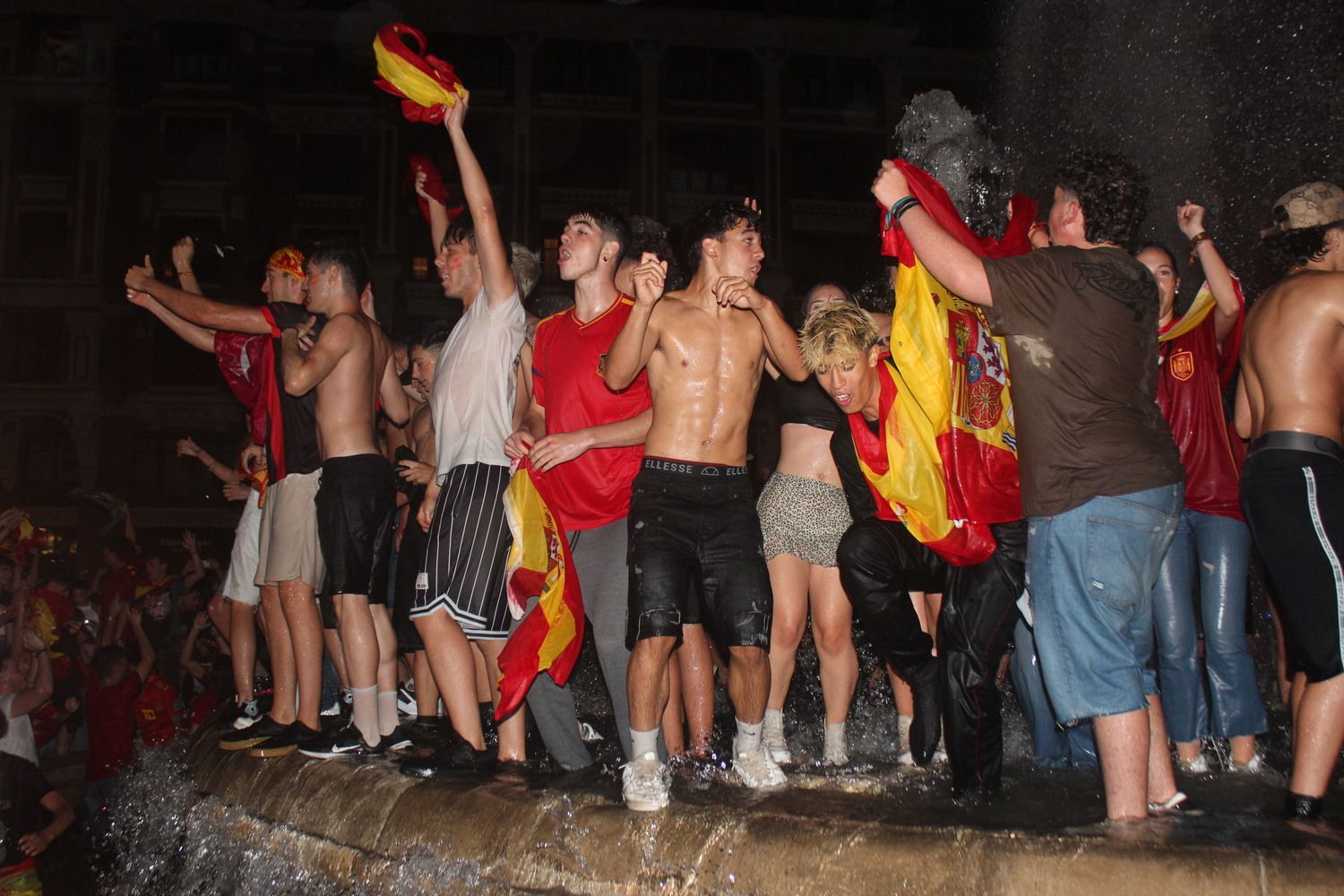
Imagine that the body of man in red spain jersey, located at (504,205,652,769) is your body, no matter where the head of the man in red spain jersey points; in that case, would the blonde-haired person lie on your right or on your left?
on your left

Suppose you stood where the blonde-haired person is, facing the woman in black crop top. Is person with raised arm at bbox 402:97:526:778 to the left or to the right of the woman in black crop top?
left

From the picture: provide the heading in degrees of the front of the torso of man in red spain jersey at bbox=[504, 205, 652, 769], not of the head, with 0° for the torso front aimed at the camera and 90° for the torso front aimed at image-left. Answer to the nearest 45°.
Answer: approximately 45°

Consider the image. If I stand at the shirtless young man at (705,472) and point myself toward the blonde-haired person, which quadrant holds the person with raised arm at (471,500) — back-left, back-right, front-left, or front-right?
back-left

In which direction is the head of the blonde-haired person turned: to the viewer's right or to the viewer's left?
to the viewer's left

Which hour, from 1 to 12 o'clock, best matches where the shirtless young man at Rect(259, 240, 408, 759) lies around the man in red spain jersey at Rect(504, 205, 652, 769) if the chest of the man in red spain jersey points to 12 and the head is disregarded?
The shirtless young man is roughly at 2 o'clock from the man in red spain jersey.

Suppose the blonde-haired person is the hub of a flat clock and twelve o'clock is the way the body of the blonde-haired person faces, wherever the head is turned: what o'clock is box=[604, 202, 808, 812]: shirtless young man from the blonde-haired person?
The shirtless young man is roughly at 1 o'clock from the blonde-haired person.

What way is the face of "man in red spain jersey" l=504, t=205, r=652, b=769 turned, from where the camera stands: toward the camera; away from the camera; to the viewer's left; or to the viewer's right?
to the viewer's left

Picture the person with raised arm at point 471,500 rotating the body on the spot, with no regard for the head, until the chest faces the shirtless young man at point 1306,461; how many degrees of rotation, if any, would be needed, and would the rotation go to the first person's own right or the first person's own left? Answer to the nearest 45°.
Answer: approximately 135° to the first person's own left
